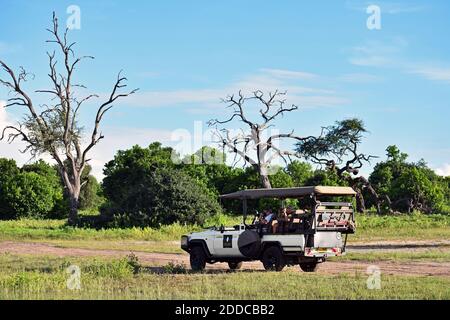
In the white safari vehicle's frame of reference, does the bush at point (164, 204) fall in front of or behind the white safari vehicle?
in front

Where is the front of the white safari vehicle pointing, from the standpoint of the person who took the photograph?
facing away from the viewer and to the left of the viewer
